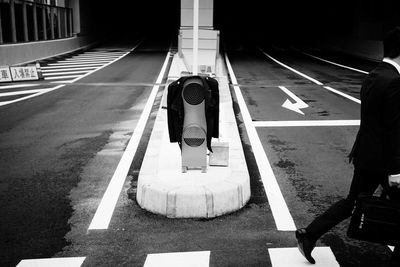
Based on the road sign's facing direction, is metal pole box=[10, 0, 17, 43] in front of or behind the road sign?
behind

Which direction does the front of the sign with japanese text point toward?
toward the camera

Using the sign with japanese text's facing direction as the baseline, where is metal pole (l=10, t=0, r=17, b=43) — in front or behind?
behind

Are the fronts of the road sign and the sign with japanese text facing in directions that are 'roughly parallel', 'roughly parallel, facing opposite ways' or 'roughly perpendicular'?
roughly parallel

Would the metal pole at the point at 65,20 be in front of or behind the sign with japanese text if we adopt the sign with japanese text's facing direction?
behind

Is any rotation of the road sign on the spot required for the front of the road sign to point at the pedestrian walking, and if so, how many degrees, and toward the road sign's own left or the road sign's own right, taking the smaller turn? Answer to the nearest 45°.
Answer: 0° — it already faces them

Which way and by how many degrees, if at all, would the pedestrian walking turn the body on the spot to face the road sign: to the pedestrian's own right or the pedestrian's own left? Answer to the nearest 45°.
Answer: approximately 135° to the pedestrian's own left

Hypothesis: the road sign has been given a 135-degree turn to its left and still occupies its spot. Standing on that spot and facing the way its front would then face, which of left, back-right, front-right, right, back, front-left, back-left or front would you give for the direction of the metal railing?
front-left

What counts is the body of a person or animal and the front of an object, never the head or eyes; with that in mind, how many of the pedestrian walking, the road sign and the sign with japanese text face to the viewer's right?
1

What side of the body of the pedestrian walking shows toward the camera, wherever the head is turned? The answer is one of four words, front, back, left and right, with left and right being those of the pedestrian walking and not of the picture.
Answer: right

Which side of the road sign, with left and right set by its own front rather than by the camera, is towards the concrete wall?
back

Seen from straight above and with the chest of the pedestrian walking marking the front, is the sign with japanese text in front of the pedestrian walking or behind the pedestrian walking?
behind
